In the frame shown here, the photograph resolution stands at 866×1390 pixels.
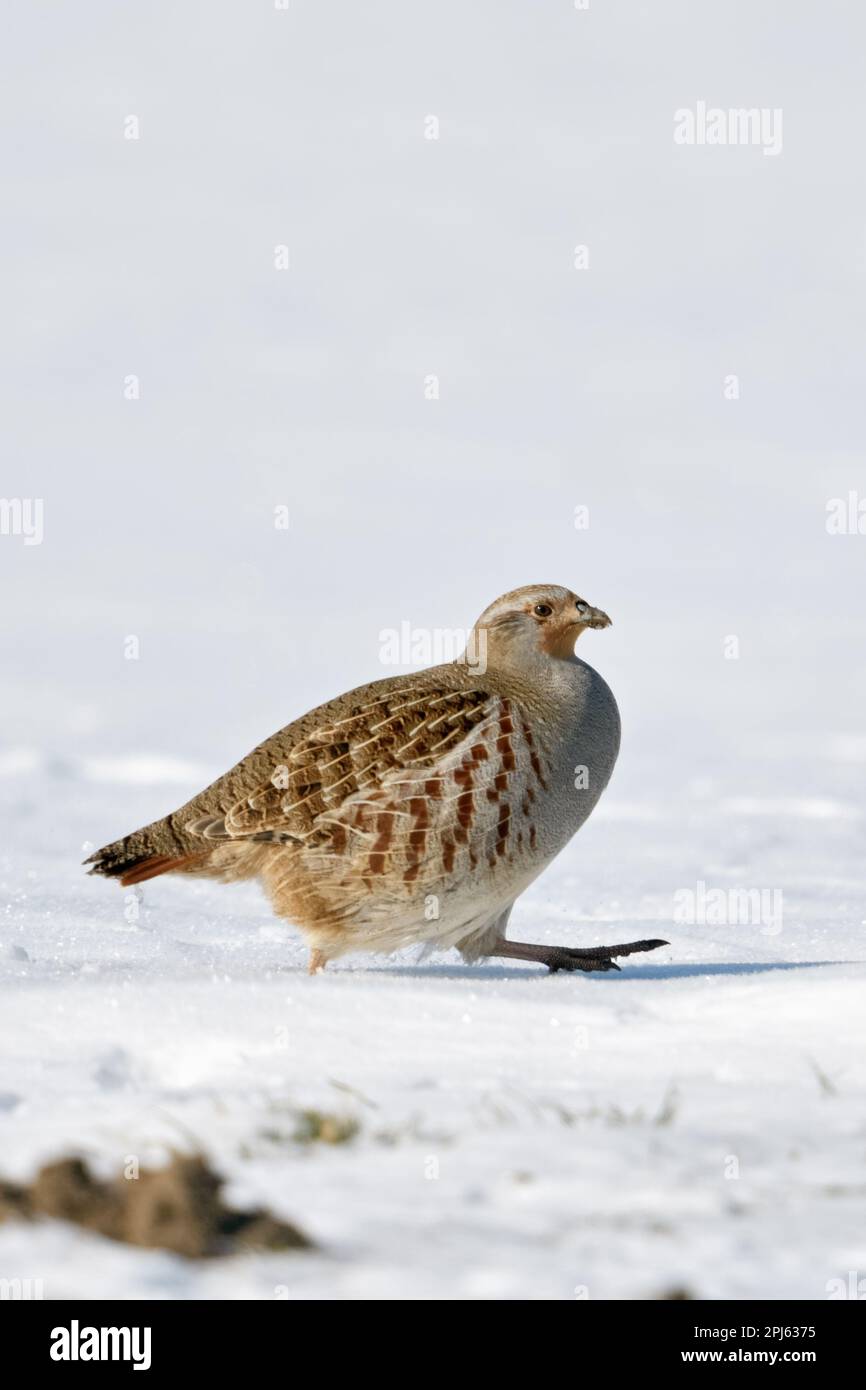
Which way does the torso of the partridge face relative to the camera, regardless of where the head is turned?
to the viewer's right
